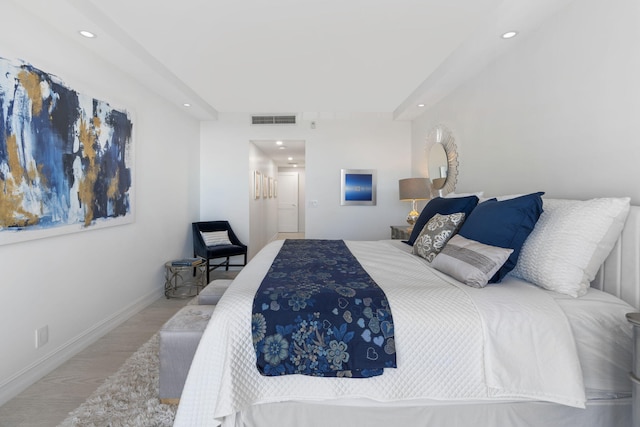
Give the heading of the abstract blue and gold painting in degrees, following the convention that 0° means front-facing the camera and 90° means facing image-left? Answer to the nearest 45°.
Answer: approximately 315°

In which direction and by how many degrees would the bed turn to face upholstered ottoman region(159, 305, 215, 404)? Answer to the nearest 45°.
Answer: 0° — it already faces it

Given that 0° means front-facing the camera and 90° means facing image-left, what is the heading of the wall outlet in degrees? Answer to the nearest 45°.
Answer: approximately 315°

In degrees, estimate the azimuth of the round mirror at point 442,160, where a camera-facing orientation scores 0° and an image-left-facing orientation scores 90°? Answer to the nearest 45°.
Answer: approximately 45°

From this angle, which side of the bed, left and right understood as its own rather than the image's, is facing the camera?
left

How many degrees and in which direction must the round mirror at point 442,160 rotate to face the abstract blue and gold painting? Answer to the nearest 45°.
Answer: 0° — it already faces it

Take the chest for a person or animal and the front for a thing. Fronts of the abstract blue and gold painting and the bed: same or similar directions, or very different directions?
very different directions

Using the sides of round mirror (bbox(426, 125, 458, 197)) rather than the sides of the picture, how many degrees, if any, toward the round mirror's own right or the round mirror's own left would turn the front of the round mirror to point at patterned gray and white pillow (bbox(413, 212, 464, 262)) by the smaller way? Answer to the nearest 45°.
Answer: approximately 45° to the round mirror's own left
